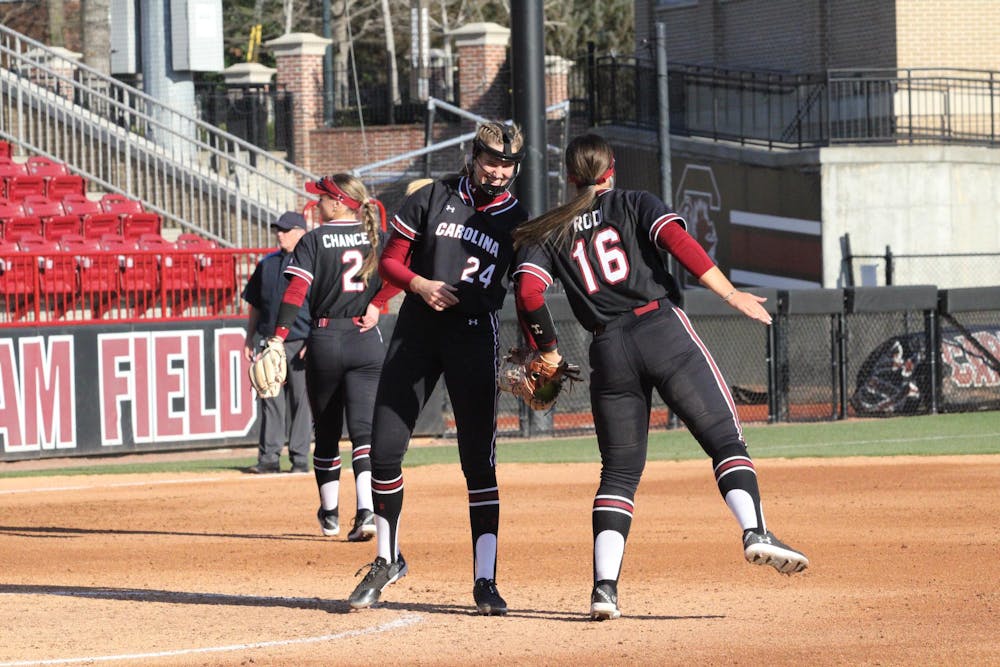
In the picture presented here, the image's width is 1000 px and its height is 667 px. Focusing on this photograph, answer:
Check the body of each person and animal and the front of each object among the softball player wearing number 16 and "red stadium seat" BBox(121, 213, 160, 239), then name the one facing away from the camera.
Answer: the softball player wearing number 16

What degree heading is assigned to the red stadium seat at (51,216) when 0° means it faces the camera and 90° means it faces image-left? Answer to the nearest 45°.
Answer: approximately 315°

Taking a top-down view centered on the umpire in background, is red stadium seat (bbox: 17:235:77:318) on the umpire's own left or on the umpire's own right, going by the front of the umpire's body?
on the umpire's own right

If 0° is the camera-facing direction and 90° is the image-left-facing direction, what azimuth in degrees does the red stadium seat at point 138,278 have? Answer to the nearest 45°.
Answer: approximately 315°

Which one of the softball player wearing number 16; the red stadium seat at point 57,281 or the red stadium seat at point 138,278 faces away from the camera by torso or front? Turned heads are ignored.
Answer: the softball player wearing number 16

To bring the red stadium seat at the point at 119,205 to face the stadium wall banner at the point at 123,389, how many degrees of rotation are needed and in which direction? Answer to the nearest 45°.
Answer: approximately 45° to its right

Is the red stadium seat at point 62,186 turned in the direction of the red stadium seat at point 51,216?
yes

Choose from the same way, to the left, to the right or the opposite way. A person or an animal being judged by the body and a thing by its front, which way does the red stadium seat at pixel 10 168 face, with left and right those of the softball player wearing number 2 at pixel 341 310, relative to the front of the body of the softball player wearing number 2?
the opposite way
